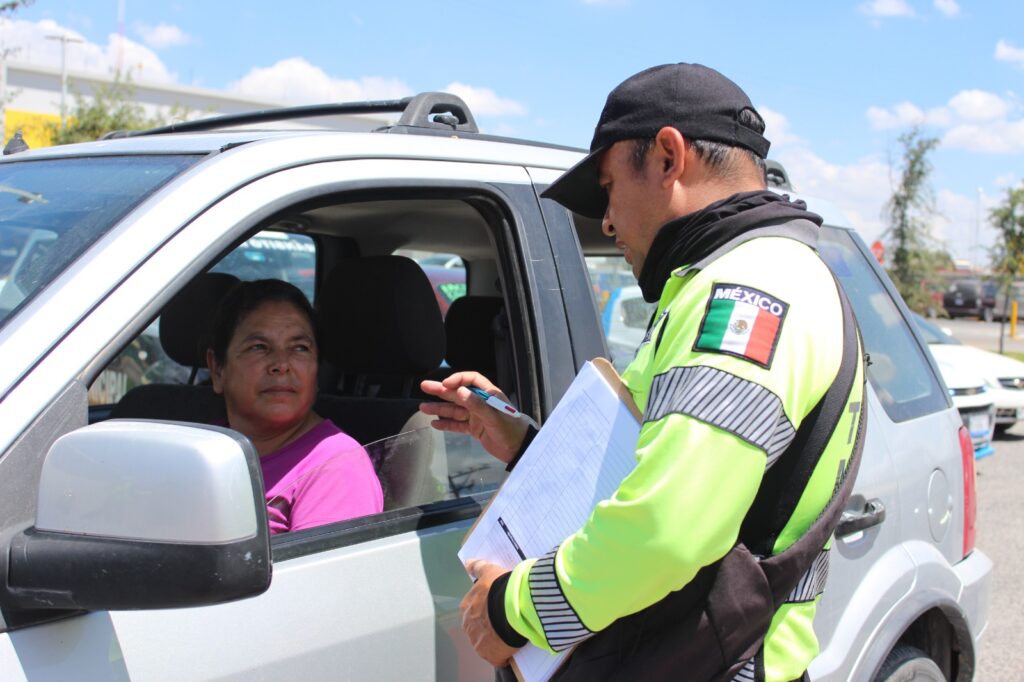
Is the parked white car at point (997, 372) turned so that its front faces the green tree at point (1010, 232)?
no

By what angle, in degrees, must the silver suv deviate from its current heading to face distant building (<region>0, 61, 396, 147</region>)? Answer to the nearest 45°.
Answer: approximately 90° to its right

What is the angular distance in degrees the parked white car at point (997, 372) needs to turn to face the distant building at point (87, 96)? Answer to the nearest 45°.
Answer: approximately 135° to its right

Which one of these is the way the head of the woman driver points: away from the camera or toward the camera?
toward the camera

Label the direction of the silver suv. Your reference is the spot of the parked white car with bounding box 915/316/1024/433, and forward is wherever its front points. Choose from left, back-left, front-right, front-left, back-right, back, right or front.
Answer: front-right

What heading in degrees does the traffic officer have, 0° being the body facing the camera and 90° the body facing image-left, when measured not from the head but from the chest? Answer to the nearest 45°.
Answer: approximately 90°

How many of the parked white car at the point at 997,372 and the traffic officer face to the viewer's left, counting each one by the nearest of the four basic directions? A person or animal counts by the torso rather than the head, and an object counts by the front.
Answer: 1

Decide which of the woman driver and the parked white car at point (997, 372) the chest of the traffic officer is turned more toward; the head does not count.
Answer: the woman driver

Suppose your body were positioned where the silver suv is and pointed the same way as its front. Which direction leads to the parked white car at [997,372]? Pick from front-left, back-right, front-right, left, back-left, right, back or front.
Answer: back

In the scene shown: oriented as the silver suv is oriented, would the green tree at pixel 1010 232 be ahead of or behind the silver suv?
behind

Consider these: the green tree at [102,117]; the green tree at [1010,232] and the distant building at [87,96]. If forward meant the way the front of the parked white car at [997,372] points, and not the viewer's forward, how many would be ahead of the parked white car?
0

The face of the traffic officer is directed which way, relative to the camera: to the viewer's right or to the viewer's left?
to the viewer's left

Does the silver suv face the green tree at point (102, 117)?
no

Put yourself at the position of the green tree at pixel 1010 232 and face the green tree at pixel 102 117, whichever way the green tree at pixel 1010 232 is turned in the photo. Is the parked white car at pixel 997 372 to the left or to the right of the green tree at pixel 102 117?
left

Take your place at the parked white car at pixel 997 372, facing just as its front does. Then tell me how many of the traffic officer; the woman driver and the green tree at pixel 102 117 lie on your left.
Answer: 0

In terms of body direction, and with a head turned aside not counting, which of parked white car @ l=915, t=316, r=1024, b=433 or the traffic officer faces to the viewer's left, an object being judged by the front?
the traffic officer

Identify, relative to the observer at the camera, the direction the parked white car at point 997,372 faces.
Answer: facing the viewer and to the right of the viewer

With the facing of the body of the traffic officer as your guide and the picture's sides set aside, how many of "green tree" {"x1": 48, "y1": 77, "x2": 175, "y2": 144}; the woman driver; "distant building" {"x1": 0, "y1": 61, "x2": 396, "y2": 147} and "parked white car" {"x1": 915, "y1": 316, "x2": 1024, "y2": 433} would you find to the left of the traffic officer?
0

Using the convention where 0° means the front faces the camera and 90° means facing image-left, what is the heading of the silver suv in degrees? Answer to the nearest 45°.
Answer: approximately 45°

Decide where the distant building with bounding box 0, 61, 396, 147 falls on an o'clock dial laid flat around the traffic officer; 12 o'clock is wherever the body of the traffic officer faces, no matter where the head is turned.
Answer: The distant building is roughly at 2 o'clock from the traffic officer.
